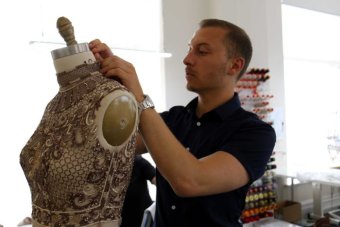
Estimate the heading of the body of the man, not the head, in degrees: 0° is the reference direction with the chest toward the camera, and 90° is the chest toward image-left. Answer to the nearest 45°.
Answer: approximately 45°

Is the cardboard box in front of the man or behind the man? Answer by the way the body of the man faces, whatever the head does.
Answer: behind

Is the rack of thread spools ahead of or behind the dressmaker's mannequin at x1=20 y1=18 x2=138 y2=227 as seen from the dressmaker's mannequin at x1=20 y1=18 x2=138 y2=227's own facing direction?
behind

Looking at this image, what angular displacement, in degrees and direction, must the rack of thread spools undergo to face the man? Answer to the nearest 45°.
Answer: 0° — it already faces them

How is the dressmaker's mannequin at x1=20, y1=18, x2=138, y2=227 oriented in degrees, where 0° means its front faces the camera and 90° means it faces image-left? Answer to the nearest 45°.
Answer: approximately 45°

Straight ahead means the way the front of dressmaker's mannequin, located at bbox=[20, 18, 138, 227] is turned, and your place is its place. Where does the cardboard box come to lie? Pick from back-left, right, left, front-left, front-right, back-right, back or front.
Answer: back
